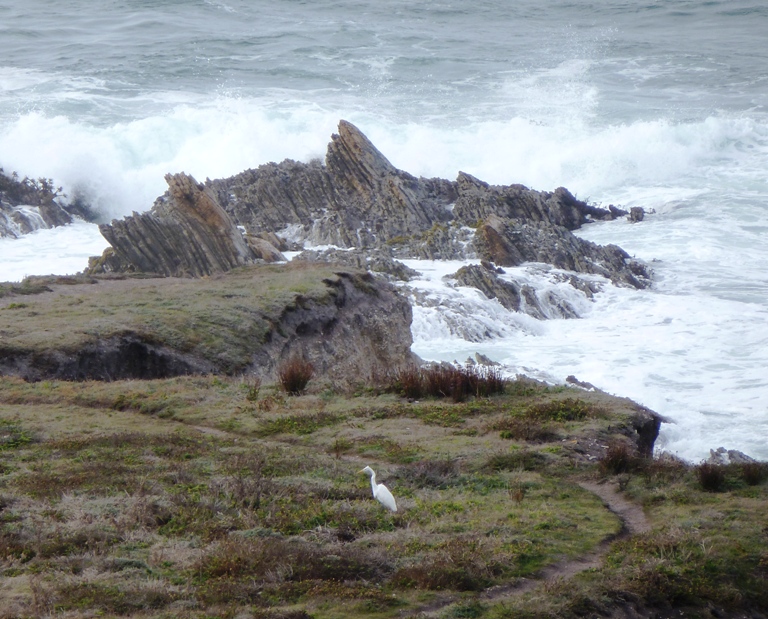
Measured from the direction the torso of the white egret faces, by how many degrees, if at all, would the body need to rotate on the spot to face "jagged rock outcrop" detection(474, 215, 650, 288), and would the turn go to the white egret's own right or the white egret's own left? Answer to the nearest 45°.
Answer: approximately 90° to the white egret's own right

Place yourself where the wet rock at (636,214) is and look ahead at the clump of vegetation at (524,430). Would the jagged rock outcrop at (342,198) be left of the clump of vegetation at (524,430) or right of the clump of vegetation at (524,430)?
right

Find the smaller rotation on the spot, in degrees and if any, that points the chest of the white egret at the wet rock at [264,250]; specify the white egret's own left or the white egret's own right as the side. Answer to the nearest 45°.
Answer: approximately 90° to the white egret's own right

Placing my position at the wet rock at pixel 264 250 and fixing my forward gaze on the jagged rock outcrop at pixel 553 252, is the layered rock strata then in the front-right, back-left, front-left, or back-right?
back-right

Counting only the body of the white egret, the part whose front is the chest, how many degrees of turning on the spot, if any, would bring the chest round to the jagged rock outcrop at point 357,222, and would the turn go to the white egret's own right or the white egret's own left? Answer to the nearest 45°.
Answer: approximately 90° to the white egret's own right

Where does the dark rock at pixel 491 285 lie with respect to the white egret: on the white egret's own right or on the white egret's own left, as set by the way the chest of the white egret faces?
on the white egret's own right

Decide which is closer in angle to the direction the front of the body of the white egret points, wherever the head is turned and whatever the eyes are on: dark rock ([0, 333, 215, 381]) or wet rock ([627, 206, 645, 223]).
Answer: the dark rock

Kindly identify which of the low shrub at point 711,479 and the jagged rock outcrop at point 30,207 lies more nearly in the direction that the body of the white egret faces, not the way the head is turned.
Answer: the jagged rock outcrop

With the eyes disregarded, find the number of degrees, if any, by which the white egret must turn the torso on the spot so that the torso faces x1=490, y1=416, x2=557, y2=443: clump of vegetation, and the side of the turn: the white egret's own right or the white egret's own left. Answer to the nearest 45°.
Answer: approximately 135° to the white egret's own right

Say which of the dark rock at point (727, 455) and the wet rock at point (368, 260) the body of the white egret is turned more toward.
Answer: the wet rock

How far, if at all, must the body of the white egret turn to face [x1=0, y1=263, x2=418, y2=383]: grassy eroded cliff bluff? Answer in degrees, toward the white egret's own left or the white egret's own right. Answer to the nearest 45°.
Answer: approximately 90° to the white egret's own right

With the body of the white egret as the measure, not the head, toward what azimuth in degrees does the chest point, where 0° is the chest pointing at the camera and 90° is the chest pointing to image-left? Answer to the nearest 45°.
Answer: approximately 90°

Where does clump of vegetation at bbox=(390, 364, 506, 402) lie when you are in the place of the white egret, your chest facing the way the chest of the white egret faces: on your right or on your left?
on your right

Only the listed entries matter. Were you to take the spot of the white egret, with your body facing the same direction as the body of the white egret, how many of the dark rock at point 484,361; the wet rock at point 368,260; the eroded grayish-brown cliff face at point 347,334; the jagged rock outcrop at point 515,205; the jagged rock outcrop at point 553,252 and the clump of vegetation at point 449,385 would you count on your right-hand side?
6

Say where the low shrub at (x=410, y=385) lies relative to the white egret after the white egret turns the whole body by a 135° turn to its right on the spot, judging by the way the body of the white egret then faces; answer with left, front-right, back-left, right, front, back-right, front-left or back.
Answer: front-left

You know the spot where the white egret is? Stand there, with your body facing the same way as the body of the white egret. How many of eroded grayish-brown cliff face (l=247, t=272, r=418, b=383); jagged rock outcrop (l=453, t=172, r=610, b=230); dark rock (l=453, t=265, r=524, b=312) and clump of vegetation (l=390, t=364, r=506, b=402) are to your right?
4

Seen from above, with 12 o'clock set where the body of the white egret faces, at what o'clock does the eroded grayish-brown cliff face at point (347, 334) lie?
The eroded grayish-brown cliff face is roughly at 3 o'clock from the white egret.
